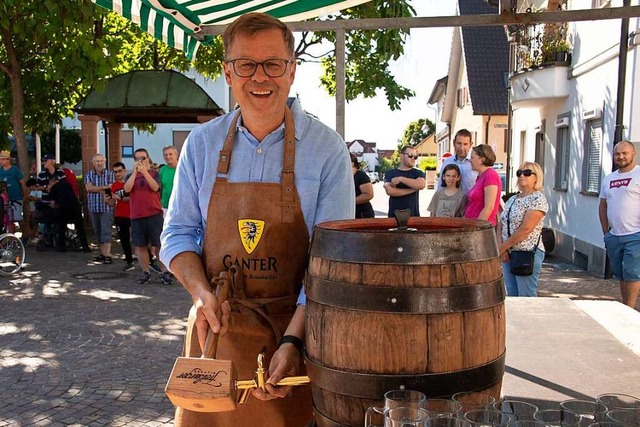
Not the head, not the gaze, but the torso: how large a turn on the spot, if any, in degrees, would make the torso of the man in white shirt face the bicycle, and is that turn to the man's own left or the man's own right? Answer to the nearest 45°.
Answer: approximately 45° to the man's own right

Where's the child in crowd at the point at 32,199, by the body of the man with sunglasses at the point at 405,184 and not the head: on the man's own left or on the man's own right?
on the man's own right

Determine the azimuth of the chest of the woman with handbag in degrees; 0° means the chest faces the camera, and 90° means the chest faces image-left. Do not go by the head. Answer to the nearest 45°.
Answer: approximately 45°

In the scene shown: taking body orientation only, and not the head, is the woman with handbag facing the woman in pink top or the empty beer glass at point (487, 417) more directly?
the empty beer glass

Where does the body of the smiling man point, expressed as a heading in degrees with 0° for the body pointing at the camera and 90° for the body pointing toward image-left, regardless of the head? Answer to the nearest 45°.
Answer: approximately 0°

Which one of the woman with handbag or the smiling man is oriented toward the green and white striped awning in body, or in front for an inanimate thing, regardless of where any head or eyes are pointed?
the woman with handbag

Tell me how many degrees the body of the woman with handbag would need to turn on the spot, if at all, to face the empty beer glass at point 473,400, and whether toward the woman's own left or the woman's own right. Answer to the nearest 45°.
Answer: approximately 45° to the woman's own left

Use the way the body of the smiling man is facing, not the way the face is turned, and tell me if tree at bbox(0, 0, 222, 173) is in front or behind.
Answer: behind

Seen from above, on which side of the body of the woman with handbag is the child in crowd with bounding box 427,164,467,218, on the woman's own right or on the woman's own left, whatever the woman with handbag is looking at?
on the woman's own right
